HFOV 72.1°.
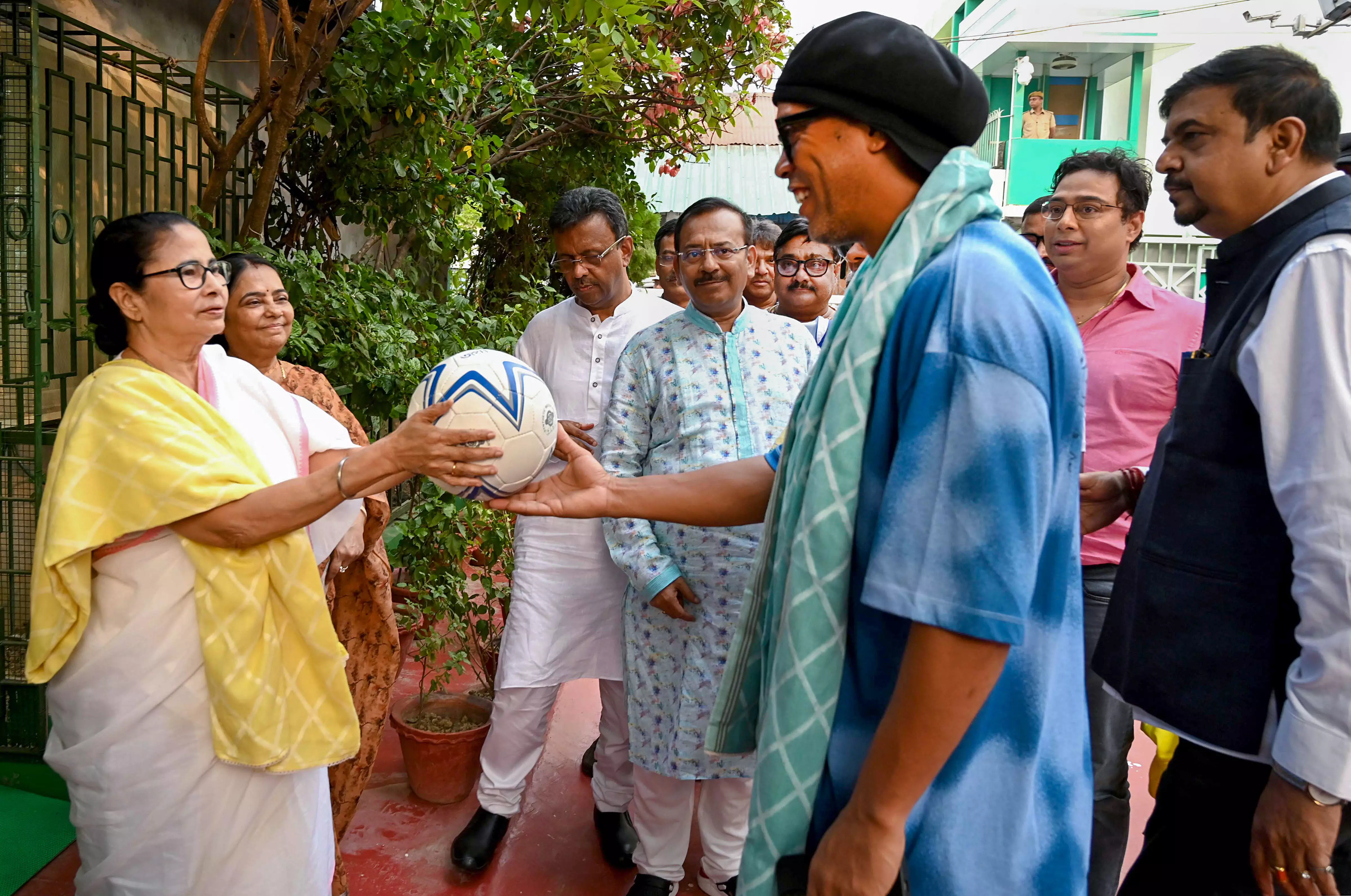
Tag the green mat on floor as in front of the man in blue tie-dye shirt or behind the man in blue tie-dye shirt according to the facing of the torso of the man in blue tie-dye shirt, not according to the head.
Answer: in front

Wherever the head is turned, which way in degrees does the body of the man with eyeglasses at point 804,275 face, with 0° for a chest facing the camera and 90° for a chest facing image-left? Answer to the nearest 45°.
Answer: approximately 0°

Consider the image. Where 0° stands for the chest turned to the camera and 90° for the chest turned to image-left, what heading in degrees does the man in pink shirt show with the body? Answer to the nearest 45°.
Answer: approximately 45°

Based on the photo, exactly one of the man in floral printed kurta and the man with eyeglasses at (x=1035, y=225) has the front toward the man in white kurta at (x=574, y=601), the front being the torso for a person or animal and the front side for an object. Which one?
the man with eyeglasses

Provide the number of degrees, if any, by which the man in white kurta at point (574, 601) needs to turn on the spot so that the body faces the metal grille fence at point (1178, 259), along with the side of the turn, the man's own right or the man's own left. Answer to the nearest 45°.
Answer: approximately 135° to the man's own left

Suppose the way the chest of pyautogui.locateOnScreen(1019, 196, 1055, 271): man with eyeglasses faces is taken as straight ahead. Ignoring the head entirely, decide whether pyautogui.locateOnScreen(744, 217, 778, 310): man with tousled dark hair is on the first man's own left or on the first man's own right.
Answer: on the first man's own right

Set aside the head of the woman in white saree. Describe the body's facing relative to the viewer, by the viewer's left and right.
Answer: facing the viewer and to the right of the viewer

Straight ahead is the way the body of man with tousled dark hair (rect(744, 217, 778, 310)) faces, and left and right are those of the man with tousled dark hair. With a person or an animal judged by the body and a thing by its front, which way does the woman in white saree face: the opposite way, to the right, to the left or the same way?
to the left

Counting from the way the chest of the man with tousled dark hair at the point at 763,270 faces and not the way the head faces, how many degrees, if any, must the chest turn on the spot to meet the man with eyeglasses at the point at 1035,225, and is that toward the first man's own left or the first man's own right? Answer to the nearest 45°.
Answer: approximately 90° to the first man's own left

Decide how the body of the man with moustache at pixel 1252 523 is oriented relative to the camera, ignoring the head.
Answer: to the viewer's left

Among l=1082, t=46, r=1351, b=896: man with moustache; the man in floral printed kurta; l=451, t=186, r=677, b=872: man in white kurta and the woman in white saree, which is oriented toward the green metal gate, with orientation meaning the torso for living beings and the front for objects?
the man with moustache

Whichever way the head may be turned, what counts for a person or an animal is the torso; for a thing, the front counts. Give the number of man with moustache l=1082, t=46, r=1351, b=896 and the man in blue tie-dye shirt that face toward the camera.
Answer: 0

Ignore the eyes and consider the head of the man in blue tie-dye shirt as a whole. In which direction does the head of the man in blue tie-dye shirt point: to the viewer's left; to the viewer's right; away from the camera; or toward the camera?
to the viewer's left

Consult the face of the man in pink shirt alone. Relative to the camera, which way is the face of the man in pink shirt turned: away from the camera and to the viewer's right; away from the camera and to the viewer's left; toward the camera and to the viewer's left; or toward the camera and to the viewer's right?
toward the camera and to the viewer's left
